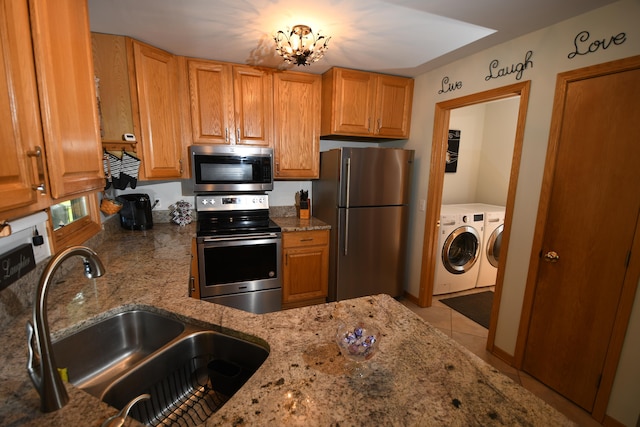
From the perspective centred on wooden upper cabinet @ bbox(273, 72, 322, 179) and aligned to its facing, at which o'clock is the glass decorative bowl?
The glass decorative bowl is roughly at 12 o'clock from the wooden upper cabinet.

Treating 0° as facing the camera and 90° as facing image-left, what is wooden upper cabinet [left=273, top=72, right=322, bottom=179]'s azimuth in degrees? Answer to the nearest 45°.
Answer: approximately 0°

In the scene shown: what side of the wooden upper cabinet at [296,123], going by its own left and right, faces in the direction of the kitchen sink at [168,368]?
front

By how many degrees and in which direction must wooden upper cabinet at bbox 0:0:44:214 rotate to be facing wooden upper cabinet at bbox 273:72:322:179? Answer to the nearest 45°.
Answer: approximately 90° to its left

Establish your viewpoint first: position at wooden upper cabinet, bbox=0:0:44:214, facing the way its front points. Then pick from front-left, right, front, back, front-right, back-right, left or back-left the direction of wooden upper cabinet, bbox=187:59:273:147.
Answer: left

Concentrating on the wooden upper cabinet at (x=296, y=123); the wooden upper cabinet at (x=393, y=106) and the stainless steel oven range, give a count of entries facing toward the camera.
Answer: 3

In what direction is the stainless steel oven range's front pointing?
toward the camera

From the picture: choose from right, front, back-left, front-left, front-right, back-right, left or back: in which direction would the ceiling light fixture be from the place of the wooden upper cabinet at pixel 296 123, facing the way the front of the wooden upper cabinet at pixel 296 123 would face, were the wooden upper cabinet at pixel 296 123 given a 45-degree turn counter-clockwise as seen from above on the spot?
front-right

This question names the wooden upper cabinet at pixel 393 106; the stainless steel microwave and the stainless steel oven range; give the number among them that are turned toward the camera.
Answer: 3

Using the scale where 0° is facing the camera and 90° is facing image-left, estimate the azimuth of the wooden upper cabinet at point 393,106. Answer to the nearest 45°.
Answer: approximately 0°

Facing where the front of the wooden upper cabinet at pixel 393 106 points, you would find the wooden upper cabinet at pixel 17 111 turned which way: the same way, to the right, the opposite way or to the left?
to the left

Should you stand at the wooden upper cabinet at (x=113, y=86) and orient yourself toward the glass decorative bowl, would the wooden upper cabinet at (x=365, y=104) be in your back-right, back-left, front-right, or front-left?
front-left
